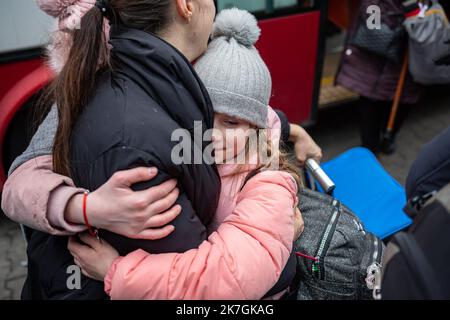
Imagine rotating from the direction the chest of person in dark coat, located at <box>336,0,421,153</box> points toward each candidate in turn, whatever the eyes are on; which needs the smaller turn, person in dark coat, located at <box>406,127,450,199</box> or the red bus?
the person in dark coat

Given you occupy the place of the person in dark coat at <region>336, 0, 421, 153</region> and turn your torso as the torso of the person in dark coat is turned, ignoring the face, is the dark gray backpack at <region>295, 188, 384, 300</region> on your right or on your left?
on your right

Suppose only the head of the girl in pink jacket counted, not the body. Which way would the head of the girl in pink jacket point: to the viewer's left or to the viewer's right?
to the viewer's left

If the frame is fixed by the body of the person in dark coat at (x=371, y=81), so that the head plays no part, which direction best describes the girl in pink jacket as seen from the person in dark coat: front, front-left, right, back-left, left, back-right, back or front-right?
right

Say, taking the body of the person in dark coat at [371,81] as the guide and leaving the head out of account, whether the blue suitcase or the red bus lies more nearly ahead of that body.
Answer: the blue suitcase
